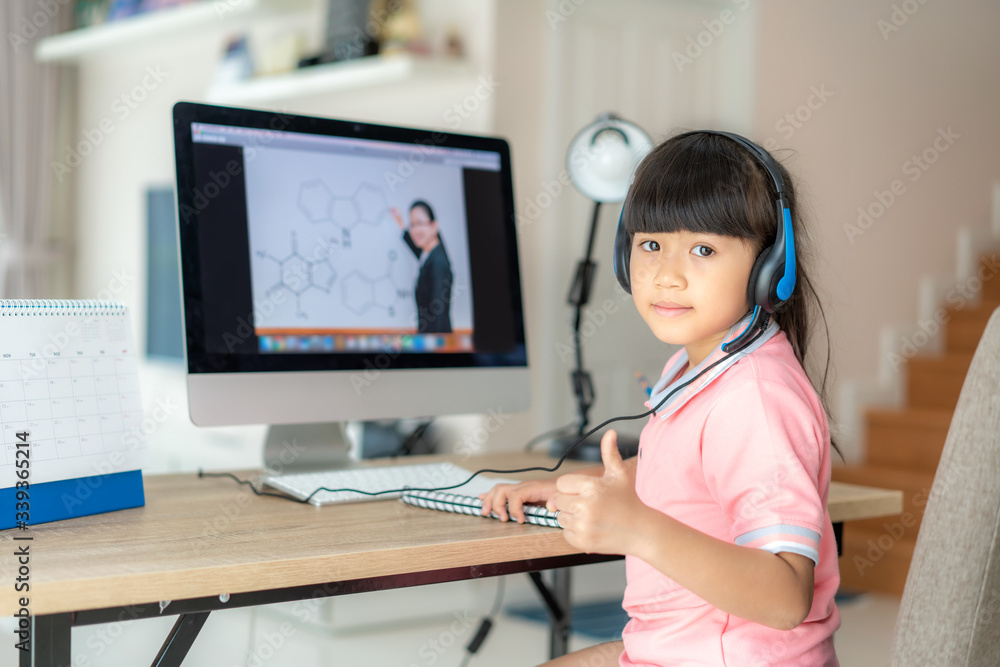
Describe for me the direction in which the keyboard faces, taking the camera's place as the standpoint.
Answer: facing the viewer and to the right of the viewer

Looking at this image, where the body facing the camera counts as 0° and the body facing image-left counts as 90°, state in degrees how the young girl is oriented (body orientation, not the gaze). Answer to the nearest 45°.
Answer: approximately 90°

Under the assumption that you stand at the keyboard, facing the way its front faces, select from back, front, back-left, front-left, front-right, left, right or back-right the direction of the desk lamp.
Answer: left

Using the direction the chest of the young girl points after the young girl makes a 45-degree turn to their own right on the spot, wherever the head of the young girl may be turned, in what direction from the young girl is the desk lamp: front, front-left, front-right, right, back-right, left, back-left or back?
front-right

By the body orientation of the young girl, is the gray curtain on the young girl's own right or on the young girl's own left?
on the young girl's own right

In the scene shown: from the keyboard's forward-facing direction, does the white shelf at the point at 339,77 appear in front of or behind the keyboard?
behind
